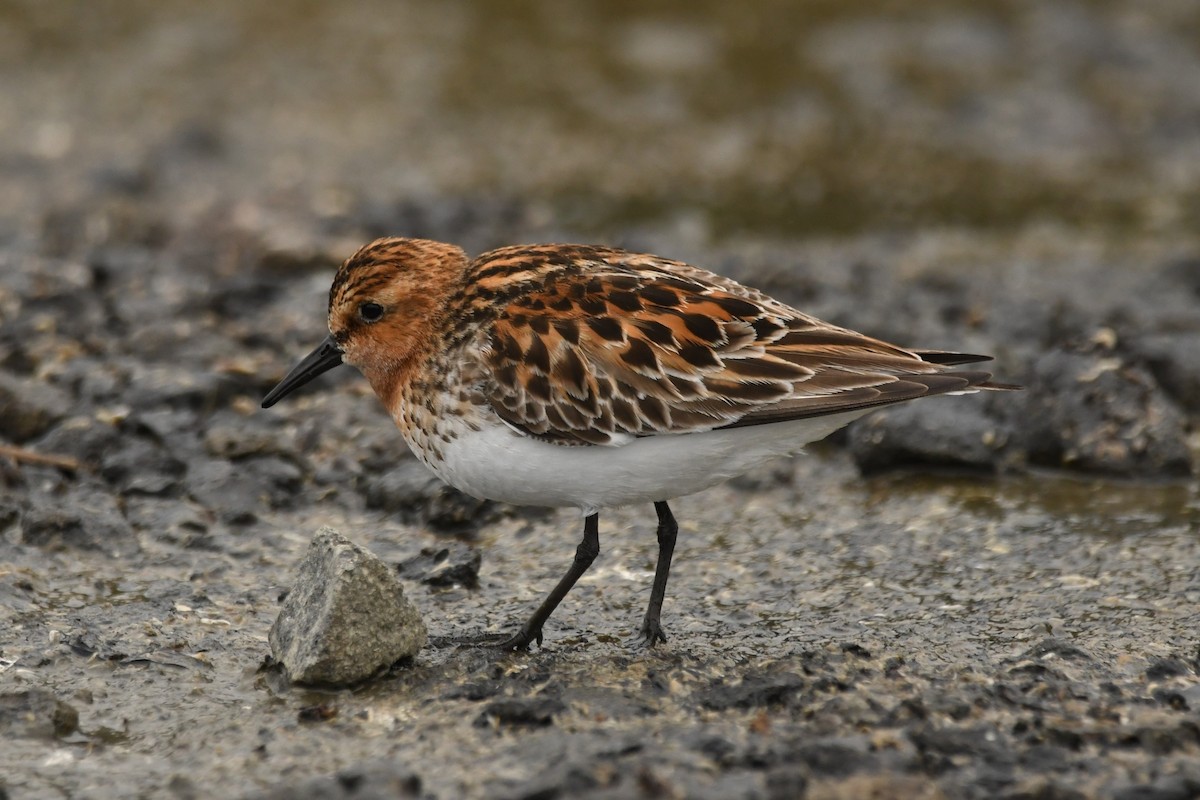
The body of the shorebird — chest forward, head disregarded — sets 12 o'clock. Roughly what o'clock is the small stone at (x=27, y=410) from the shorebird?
The small stone is roughly at 1 o'clock from the shorebird.

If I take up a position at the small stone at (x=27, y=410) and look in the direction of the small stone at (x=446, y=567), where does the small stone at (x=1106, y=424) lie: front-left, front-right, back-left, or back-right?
front-left

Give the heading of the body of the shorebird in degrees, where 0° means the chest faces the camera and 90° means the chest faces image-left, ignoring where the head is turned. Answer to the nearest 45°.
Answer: approximately 90°

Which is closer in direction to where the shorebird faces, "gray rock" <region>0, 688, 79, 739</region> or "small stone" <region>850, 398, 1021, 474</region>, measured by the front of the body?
the gray rock

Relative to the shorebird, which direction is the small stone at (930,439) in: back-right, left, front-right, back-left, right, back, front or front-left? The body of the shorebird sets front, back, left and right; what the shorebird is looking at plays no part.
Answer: back-right

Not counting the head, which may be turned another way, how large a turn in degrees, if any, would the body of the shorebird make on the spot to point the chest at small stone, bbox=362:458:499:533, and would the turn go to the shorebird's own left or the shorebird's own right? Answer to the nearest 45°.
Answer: approximately 45° to the shorebird's own right

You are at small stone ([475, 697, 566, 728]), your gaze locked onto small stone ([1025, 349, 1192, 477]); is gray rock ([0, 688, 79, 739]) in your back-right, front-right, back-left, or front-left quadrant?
back-left

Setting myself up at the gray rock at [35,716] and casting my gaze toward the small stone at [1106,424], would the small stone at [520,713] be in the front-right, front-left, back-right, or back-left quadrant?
front-right

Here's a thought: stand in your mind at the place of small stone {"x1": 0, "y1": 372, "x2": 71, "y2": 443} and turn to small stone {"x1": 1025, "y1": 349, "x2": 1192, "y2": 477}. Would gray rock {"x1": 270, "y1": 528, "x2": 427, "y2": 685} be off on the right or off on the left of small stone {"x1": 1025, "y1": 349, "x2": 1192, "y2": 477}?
right

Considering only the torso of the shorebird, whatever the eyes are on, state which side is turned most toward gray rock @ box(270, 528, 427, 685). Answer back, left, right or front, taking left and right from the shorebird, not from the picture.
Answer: front

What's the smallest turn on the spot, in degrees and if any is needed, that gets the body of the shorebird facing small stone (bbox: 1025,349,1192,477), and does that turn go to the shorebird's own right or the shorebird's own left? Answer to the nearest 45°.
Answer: approximately 135° to the shorebird's own right

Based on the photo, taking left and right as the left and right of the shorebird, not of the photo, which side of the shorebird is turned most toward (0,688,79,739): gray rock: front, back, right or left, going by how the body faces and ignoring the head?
front

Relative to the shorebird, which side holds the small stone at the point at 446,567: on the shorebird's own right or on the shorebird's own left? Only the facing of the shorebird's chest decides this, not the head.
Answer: on the shorebird's own right
